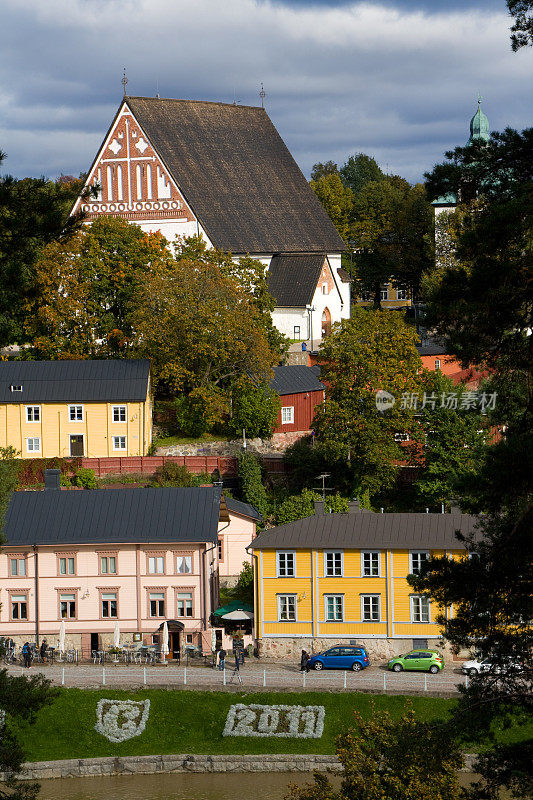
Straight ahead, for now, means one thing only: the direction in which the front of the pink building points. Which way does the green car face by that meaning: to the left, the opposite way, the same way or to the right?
to the right

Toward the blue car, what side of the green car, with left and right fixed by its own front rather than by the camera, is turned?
front

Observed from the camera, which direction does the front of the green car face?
facing to the left of the viewer

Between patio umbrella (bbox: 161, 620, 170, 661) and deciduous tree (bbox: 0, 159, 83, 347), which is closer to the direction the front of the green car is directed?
the patio umbrella

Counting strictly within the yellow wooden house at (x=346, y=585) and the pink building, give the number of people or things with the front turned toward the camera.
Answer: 2

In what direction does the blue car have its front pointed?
to the viewer's left

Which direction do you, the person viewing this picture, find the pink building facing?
facing the viewer

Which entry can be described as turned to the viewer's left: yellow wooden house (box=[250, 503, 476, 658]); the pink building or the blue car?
the blue car

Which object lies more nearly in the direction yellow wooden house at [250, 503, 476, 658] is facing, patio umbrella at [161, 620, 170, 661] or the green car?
the green car

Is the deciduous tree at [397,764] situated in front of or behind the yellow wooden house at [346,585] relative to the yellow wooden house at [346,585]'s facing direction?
in front

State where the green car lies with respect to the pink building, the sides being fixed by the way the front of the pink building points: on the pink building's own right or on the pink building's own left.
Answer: on the pink building's own left

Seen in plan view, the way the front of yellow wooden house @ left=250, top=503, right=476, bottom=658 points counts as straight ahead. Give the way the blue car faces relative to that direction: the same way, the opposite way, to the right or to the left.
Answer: to the right

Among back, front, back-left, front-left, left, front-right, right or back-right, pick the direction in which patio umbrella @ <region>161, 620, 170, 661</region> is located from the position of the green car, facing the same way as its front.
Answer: front

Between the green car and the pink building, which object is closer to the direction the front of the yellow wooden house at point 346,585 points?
the green car

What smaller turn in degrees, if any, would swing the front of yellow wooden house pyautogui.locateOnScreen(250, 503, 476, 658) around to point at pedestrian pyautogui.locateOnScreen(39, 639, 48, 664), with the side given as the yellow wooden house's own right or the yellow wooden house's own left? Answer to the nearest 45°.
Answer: approximately 90° to the yellow wooden house's own right
